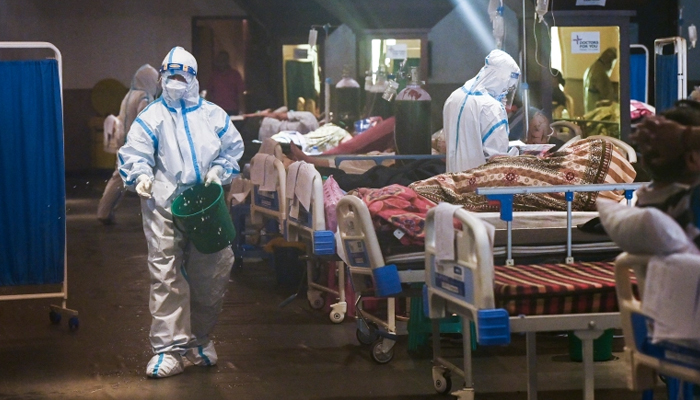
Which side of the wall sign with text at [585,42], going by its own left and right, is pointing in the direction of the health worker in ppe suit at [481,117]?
front

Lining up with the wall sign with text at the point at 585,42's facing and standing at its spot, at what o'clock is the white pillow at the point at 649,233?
The white pillow is roughly at 12 o'clock from the wall sign with text.

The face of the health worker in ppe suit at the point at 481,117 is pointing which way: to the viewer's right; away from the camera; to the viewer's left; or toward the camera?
to the viewer's right

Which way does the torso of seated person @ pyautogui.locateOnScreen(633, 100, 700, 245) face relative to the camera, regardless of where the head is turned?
to the viewer's left

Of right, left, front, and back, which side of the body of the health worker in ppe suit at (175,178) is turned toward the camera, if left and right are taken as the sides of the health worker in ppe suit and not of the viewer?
front

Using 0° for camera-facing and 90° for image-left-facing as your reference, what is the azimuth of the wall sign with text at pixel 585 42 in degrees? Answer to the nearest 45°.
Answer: approximately 0°

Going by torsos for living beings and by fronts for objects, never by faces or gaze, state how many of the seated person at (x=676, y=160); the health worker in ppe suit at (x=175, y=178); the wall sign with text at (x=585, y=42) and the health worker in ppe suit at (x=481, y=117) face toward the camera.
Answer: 2

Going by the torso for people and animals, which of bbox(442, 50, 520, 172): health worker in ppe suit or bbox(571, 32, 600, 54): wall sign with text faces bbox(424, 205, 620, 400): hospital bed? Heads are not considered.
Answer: the wall sign with text
